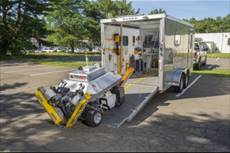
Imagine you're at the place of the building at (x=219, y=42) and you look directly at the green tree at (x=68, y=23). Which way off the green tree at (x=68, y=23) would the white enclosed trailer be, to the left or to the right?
left

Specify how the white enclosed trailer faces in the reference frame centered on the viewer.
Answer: facing away from the viewer and to the right of the viewer

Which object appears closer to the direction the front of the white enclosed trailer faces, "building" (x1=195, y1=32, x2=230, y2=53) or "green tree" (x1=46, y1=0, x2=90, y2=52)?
the building

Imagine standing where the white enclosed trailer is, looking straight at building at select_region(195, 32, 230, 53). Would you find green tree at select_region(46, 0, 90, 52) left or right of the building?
left

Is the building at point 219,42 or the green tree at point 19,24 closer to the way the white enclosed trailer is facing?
the building

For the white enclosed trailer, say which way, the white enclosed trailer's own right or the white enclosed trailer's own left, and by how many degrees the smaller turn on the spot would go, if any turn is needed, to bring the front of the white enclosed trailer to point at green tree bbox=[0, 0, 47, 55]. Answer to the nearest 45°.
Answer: approximately 90° to the white enclosed trailer's own left

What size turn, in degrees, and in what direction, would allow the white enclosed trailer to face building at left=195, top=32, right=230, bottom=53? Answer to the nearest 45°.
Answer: approximately 45° to its left
